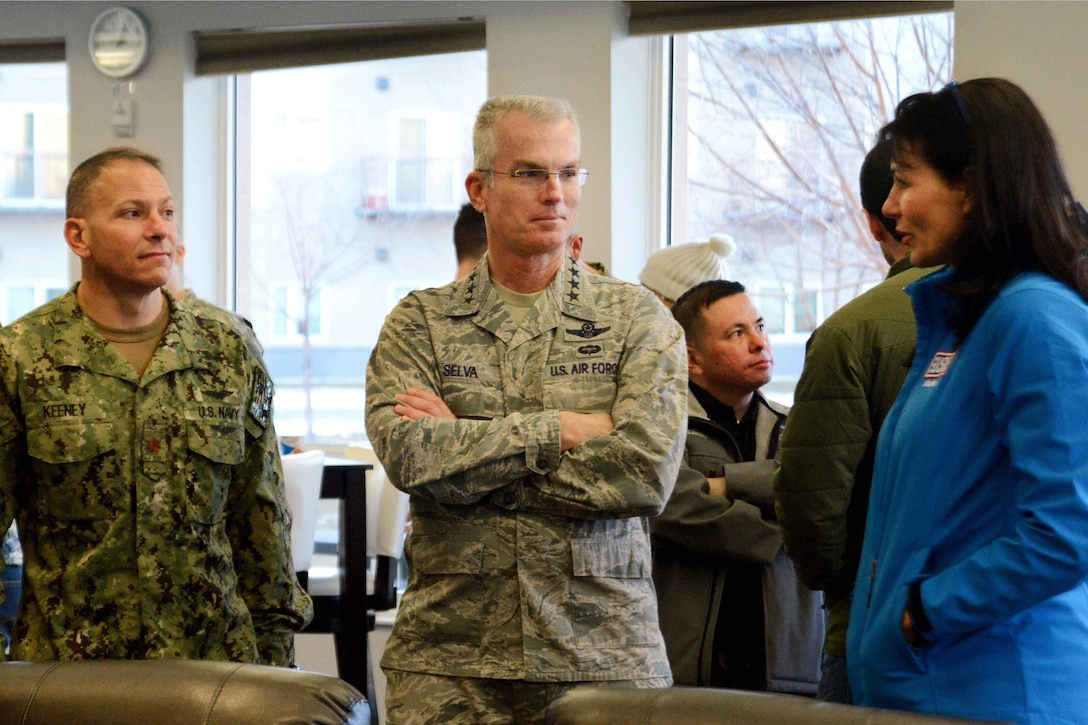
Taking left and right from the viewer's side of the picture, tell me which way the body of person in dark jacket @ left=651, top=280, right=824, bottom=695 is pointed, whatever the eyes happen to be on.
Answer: facing the viewer and to the right of the viewer

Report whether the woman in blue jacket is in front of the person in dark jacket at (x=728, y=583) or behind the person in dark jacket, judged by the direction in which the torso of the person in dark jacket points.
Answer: in front

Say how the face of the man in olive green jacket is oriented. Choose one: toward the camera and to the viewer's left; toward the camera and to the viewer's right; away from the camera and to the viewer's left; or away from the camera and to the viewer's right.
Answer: away from the camera and to the viewer's right

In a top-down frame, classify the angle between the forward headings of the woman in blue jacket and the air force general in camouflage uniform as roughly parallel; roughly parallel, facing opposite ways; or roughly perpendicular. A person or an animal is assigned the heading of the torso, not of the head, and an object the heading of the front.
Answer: roughly perpendicular

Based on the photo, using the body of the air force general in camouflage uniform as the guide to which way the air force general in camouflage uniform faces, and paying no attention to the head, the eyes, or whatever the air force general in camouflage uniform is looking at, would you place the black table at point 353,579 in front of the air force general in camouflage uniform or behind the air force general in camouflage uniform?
behind

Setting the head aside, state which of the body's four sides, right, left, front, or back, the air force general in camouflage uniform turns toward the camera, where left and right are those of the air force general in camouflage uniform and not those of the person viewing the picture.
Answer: front

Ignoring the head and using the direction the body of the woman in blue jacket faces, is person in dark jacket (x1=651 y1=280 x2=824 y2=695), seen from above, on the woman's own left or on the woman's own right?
on the woman's own right

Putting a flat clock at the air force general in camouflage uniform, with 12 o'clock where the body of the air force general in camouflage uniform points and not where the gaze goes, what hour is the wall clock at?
The wall clock is roughly at 5 o'clock from the air force general in camouflage uniform.

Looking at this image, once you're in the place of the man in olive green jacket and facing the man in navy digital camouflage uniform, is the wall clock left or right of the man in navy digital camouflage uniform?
right

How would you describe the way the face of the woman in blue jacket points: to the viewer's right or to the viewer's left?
to the viewer's left

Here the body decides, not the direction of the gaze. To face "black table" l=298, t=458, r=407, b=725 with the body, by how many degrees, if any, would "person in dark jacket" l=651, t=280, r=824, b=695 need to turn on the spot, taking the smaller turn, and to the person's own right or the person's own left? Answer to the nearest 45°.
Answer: approximately 180°

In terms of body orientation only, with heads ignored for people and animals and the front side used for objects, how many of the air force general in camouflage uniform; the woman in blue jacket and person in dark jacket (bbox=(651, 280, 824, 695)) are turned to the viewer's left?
1

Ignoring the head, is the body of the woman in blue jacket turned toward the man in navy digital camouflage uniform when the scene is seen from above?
yes

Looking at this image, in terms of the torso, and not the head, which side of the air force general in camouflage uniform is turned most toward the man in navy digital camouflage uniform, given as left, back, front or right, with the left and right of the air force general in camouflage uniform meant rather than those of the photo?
right

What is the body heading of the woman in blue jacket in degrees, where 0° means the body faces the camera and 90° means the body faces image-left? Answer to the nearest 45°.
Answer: approximately 90°

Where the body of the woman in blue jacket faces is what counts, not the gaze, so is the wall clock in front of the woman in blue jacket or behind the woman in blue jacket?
in front
